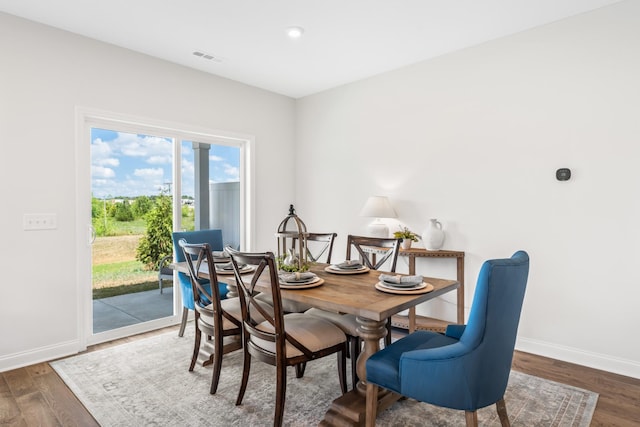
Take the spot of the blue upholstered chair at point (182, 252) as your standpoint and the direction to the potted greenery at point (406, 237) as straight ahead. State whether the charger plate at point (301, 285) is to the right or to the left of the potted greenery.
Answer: right

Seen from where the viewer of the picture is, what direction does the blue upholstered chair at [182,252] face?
facing the viewer and to the right of the viewer

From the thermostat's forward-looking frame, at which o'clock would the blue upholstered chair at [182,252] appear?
The blue upholstered chair is roughly at 2 o'clock from the thermostat.

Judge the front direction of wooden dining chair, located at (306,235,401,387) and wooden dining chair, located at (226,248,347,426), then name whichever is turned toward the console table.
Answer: wooden dining chair, located at (226,248,347,426)

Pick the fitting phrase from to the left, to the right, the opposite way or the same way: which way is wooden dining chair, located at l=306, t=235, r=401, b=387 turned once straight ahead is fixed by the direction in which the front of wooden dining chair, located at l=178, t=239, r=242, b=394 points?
the opposite way

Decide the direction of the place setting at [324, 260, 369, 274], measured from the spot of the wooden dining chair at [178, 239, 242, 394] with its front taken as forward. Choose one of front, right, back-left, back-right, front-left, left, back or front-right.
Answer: front-right

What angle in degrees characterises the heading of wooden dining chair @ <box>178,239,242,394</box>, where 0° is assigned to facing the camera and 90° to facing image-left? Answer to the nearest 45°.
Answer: approximately 225°

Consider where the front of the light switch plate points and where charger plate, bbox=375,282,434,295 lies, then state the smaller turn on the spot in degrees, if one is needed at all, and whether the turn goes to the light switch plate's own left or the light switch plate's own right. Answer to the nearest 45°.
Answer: approximately 45° to the light switch plate's own left

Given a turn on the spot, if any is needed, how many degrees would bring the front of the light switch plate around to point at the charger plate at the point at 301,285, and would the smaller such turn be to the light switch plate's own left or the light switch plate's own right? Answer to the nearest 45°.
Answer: approximately 45° to the light switch plate's own left

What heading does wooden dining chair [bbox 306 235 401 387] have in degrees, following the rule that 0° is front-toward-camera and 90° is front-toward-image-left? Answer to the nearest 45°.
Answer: approximately 45°

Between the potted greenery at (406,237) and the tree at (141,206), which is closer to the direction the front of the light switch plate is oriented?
the potted greenery
